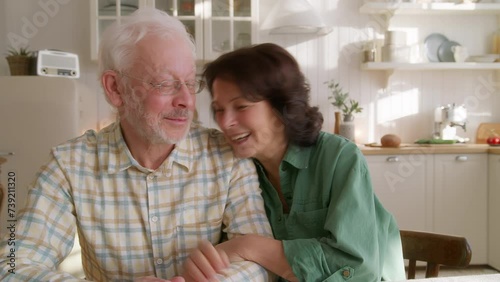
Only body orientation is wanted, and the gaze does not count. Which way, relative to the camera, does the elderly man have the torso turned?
toward the camera

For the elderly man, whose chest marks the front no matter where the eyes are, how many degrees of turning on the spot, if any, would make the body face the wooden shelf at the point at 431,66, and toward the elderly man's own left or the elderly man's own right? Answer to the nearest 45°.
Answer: approximately 135° to the elderly man's own left

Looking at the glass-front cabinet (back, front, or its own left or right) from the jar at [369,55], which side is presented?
left

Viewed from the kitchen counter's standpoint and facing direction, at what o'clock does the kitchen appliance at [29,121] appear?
The kitchen appliance is roughly at 2 o'clock from the kitchen counter.

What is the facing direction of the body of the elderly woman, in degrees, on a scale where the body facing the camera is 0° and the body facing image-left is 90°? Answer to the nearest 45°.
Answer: approximately 45°

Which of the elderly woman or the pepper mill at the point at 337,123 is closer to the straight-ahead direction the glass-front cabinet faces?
the elderly woman

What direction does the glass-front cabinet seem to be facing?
toward the camera

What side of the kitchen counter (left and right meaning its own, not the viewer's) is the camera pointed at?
front

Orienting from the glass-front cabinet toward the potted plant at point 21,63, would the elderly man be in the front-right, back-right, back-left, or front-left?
front-left

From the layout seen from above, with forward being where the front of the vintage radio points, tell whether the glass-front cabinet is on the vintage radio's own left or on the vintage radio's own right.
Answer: on the vintage radio's own left

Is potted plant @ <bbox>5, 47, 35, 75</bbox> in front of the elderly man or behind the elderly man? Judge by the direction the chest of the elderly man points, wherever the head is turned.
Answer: behind

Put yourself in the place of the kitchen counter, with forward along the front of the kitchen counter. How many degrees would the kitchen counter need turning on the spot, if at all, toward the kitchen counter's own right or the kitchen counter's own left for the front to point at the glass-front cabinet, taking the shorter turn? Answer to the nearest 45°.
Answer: approximately 90° to the kitchen counter's own right

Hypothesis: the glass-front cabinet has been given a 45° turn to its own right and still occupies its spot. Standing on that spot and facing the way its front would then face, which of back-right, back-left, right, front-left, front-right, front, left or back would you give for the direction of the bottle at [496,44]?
back-left

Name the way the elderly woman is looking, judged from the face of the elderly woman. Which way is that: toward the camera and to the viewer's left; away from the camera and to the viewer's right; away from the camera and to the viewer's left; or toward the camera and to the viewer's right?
toward the camera and to the viewer's left

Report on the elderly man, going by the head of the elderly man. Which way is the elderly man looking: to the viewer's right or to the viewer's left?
to the viewer's right

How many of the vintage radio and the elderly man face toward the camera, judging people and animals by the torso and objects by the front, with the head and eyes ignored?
2
